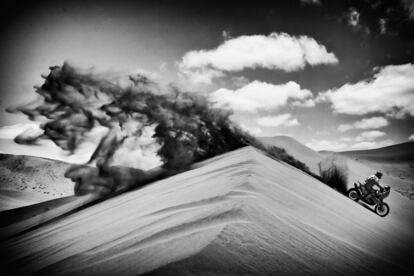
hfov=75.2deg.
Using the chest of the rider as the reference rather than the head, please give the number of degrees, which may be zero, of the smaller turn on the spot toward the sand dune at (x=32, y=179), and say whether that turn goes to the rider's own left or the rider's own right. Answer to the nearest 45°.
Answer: approximately 180°

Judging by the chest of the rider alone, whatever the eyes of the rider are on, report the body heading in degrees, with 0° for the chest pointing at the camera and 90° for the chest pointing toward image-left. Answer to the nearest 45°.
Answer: approximately 270°
